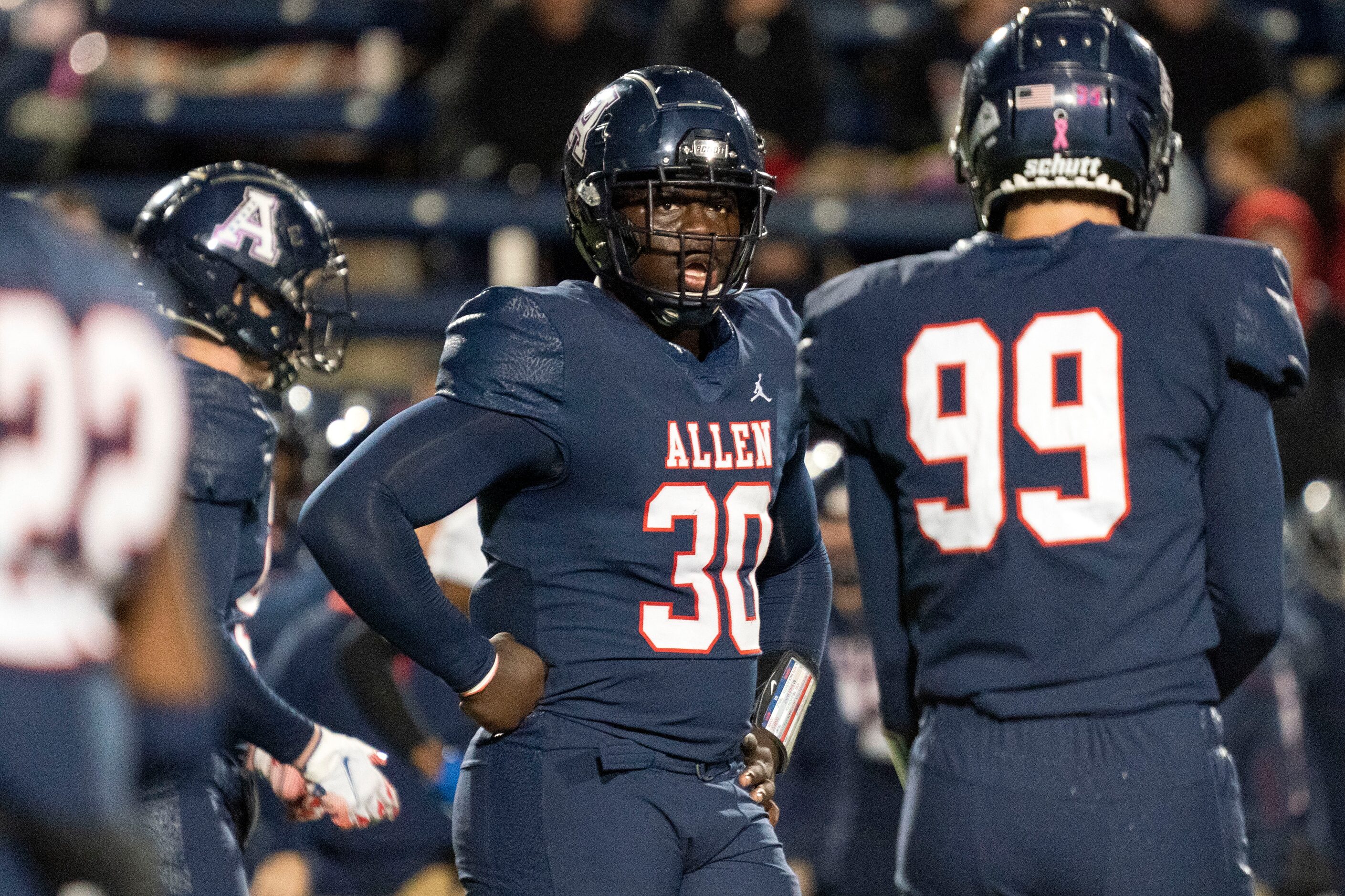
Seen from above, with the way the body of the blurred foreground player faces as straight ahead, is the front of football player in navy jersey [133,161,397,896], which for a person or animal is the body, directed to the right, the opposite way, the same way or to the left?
to the right

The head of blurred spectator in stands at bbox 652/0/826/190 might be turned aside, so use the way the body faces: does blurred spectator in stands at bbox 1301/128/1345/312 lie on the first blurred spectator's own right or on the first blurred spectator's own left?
on the first blurred spectator's own left

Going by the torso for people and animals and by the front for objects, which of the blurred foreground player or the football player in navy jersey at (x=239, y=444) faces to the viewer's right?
the football player in navy jersey

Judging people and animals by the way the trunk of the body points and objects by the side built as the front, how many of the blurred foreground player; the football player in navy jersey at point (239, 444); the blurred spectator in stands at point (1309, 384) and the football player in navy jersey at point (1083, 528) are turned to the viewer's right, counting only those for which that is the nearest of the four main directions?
1

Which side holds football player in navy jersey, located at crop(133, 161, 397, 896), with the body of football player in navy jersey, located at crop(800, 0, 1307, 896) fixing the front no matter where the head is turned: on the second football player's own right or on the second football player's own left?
on the second football player's own left

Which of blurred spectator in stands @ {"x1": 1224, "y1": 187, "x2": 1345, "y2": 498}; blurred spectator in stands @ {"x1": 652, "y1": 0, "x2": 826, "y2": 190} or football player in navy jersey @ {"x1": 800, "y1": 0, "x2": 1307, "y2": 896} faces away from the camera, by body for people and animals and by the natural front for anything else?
the football player in navy jersey

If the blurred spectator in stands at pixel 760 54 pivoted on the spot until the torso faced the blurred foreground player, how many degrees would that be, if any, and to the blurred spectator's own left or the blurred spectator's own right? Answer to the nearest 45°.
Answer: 0° — they already face them

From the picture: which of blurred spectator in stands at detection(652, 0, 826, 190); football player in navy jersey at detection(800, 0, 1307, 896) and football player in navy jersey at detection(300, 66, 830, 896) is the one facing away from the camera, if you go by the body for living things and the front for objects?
football player in navy jersey at detection(800, 0, 1307, 896)

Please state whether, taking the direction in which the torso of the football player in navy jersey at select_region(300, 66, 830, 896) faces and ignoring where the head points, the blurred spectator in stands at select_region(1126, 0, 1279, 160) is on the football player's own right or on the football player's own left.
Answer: on the football player's own left

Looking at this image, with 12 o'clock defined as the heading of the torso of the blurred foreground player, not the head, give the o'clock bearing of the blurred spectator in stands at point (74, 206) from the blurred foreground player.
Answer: The blurred spectator in stands is roughly at 12 o'clock from the blurred foreground player.

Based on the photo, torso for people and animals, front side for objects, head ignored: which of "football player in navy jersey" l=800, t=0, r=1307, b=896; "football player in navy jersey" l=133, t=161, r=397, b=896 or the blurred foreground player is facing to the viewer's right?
"football player in navy jersey" l=133, t=161, r=397, b=896

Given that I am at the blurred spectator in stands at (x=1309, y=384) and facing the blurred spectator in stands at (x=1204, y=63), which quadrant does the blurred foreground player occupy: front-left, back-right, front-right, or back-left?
back-left

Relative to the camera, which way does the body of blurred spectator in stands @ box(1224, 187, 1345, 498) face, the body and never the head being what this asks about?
toward the camera

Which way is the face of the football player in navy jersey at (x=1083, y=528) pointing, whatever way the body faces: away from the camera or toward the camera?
away from the camera

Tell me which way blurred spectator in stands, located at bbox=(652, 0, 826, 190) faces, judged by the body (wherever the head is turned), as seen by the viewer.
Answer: toward the camera

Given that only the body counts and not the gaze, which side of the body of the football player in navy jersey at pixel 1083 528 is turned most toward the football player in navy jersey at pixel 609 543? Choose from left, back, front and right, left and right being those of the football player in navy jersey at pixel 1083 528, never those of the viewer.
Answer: left
